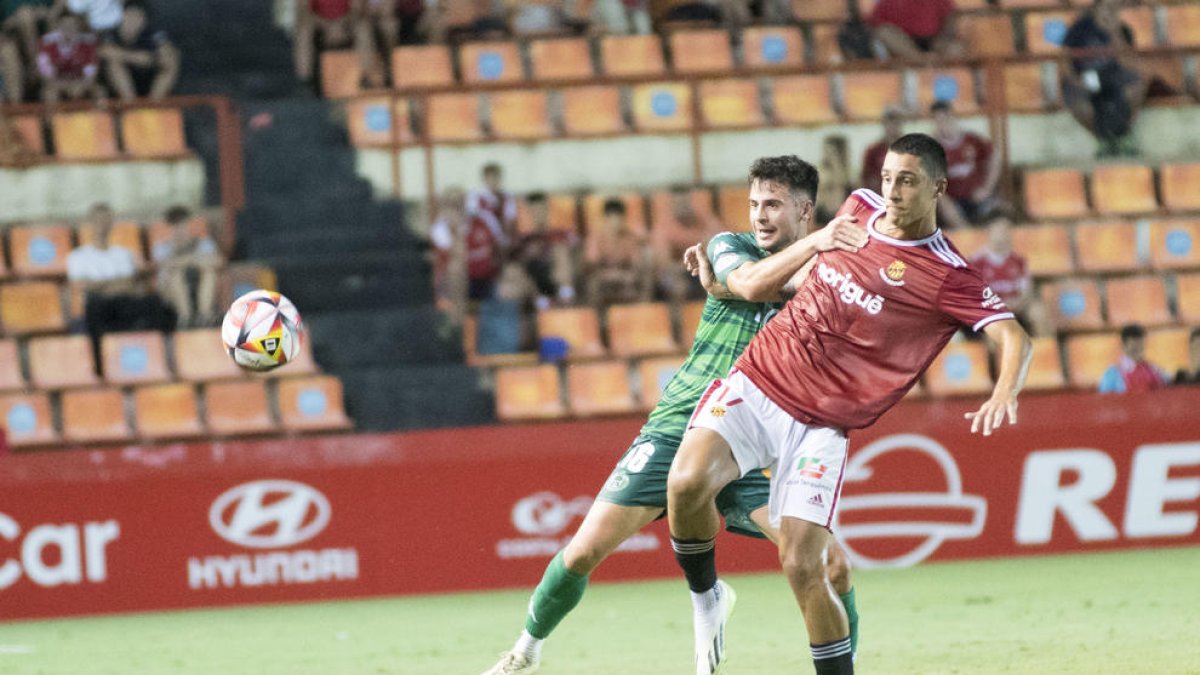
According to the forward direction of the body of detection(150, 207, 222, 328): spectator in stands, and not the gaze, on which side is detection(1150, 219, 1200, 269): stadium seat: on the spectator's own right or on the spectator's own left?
on the spectator's own left

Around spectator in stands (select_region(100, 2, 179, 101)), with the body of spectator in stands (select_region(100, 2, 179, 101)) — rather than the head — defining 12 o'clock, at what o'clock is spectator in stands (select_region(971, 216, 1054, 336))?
spectator in stands (select_region(971, 216, 1054, 336)) is roughly at 10 o'clock from spectator in stands (select_region(100, 2, 179, 101)).

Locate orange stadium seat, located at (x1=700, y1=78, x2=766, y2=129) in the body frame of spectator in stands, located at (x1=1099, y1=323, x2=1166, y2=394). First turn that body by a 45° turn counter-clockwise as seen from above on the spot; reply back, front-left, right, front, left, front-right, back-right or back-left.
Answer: back

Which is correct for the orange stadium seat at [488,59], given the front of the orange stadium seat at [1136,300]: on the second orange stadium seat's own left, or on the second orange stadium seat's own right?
on the second orange stadium seat's own right

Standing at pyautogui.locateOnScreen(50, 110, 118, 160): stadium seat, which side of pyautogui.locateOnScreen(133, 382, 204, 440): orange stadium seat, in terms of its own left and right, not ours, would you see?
back

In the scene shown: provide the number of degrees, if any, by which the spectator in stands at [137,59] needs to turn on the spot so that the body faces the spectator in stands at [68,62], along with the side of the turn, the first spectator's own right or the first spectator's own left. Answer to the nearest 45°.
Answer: approximately 90° to the first spectator's own right

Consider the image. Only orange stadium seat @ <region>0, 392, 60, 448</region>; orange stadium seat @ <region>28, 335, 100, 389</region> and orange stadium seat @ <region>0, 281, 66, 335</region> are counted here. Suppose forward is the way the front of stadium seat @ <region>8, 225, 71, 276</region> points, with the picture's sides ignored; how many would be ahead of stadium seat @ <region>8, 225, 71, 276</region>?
3

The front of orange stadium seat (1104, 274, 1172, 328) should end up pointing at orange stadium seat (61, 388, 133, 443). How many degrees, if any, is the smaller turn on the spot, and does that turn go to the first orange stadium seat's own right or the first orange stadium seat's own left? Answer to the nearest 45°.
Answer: approximately 45° to the first orange stadium seat's own right

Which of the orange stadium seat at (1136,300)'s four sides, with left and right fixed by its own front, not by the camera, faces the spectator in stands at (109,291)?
right
